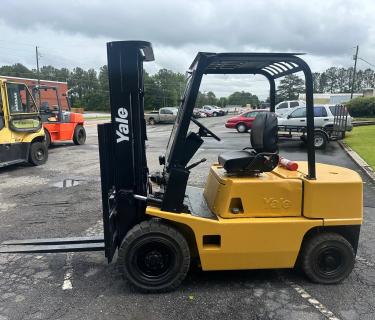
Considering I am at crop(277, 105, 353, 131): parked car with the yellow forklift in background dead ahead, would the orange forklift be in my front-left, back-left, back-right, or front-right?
front-right

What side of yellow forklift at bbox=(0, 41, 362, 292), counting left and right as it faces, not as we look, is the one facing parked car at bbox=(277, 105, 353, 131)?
right

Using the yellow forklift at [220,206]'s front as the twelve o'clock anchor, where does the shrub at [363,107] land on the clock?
The shrub is roughly at 4 o'clock from the yellow forklift.

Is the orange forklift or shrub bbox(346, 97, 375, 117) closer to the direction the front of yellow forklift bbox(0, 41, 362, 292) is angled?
the orange forklift

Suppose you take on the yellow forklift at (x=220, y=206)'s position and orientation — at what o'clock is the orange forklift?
The orange forklift is roughly at 2 o'clock from the yellow forklift.

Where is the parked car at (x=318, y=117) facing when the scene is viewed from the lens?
facing to the left of the viewer

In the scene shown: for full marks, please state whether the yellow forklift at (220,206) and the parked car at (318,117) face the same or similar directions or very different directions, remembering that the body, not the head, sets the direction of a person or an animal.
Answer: same or similar directions

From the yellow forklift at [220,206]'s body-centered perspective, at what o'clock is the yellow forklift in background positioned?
The yellow forklift in background is roughly at 2 o'clock from the yellow forklift.

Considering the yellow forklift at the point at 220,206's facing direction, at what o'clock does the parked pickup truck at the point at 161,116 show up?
The parked pickup truck is roughly at 3 o'clock from the yellow forklift.

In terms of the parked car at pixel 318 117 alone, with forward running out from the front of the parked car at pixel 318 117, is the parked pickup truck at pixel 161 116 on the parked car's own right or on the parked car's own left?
on the parked car's own right

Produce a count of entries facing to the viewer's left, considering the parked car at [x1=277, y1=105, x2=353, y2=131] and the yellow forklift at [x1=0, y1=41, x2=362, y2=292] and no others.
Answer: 2

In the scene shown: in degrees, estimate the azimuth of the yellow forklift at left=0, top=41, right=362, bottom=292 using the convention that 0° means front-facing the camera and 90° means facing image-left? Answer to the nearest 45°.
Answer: approximately 90°

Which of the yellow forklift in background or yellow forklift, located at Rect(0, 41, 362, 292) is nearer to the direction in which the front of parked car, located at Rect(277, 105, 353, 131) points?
the yellow forklift in background
